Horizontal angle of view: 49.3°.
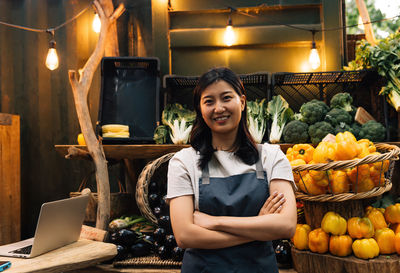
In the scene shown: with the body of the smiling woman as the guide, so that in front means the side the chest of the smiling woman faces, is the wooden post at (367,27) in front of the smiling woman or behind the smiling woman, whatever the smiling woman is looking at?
behind

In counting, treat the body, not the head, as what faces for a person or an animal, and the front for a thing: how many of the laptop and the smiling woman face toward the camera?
1

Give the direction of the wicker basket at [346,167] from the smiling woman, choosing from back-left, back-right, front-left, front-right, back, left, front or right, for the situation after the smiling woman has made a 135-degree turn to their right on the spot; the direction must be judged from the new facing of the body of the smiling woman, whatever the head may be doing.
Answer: right

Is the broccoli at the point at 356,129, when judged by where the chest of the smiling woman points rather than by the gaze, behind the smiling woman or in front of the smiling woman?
behind

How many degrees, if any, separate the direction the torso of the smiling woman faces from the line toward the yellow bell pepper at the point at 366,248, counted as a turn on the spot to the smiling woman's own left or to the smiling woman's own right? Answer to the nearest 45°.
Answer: approximately 135° to the smiling woman's own left

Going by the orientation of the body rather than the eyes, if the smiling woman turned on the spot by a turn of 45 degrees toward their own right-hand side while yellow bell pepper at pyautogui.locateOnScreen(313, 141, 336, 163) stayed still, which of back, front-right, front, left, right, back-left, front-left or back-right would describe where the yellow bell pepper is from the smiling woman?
back

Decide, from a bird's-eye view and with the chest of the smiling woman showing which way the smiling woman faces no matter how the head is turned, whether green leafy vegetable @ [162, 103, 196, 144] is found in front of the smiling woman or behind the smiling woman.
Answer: behind

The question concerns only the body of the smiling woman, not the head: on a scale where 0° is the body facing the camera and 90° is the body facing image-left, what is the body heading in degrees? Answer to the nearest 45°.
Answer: approximately 0°
